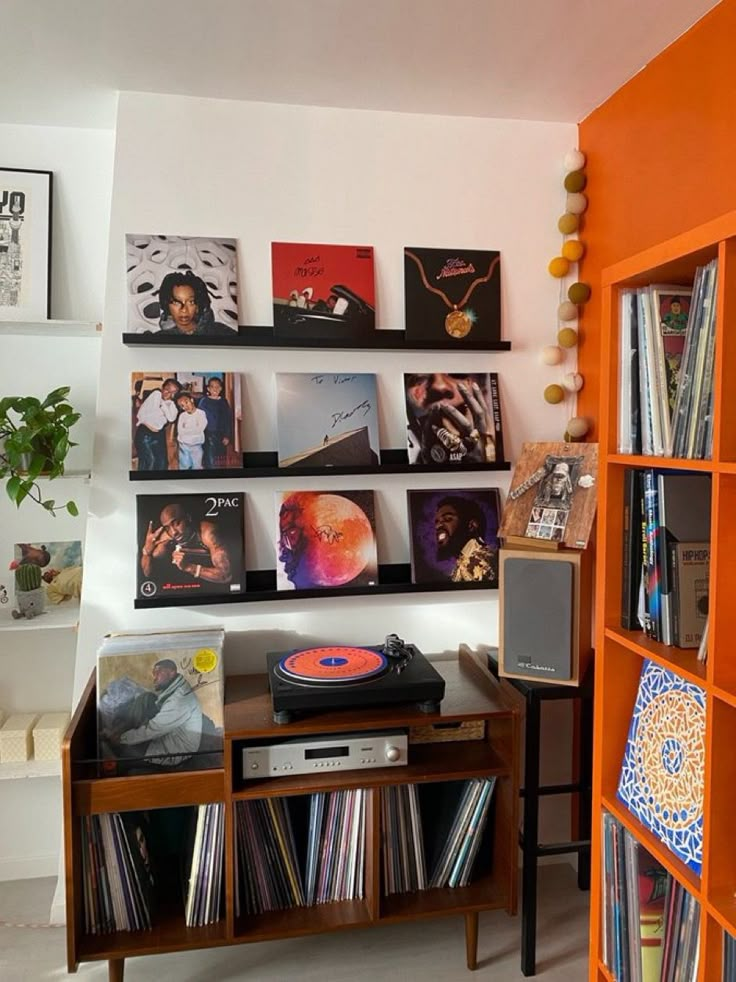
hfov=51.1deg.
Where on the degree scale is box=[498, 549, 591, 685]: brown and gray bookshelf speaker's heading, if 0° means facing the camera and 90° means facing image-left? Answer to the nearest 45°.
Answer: approximately 0°

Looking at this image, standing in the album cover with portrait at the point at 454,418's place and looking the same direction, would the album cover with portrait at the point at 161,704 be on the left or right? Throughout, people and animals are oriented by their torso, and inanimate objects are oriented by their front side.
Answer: on its right
